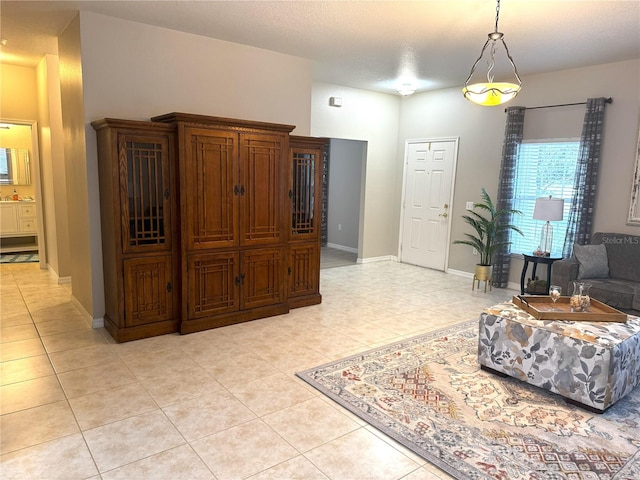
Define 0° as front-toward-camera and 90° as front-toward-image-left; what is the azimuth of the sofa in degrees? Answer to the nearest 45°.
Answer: approximately 45°

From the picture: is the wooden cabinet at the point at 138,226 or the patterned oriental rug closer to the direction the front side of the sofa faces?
the patterned oriental rug

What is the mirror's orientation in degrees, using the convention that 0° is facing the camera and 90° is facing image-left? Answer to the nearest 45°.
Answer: approximately 0°

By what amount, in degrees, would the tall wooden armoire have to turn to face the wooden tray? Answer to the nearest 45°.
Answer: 0° — it already faces it

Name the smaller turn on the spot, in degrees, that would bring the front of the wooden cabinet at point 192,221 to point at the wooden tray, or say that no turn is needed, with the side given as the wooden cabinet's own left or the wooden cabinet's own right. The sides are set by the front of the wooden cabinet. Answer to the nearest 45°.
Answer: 0° — it already faces it
